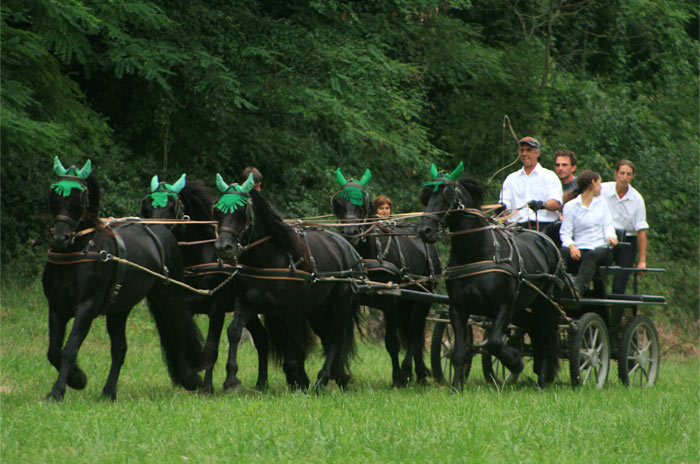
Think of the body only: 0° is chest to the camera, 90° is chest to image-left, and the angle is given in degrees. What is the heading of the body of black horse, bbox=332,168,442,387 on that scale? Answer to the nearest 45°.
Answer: approximately 45°

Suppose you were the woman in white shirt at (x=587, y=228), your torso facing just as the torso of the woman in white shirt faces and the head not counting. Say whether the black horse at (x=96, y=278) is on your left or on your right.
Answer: on your right

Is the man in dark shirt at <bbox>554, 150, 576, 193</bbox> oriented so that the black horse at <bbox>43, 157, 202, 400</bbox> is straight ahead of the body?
yes

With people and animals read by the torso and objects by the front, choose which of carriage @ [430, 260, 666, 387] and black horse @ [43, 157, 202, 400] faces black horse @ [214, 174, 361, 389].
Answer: the carriage

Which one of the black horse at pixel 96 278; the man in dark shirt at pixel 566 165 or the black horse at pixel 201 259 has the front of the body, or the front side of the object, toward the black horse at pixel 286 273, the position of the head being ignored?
the man in dark shirt

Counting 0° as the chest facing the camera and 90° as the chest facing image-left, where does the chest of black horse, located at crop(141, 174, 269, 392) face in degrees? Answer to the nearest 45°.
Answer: approximately 45°

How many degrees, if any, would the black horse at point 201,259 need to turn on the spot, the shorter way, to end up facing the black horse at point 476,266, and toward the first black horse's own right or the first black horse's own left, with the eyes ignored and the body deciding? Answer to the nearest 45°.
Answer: approximately 135° to the first black horse's own left
